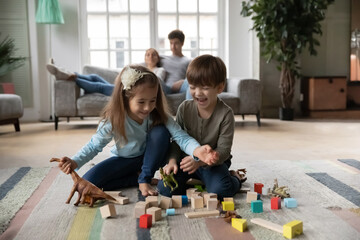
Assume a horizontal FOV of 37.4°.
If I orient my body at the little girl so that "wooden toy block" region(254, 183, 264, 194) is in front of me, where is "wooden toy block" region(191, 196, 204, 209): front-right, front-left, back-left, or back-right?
front-right

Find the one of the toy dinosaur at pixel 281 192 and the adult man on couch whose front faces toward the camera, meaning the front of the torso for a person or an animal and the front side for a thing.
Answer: the adult man on couch

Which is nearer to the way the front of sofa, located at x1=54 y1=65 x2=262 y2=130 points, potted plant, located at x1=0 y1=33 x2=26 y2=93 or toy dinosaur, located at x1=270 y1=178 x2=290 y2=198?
the toy dinosaur

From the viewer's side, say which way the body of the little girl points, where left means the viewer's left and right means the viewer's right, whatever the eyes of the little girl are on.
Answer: facing the viewer and to the right of the viewer

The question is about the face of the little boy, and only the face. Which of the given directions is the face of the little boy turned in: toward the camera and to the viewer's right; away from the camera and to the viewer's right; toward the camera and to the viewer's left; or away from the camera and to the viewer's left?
toward the camera and to the viewer's left

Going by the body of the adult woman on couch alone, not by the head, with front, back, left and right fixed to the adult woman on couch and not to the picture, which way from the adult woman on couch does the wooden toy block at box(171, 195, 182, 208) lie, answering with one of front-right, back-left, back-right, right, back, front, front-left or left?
front-left

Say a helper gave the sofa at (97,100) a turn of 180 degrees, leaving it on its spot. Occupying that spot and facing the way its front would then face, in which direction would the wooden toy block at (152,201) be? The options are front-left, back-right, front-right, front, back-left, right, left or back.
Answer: back

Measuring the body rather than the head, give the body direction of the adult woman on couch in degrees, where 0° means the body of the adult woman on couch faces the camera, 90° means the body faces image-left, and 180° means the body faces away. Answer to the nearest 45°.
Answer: approximately 45°

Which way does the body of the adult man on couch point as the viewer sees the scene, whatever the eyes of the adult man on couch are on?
toward the camera

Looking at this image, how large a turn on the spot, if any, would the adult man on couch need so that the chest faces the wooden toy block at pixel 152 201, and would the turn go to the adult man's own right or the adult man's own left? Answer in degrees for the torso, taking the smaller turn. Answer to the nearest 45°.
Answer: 0° — they already face it

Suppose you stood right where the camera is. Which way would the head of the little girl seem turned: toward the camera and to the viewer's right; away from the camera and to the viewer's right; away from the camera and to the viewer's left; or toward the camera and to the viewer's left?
toward the camera and to the viewer's right
